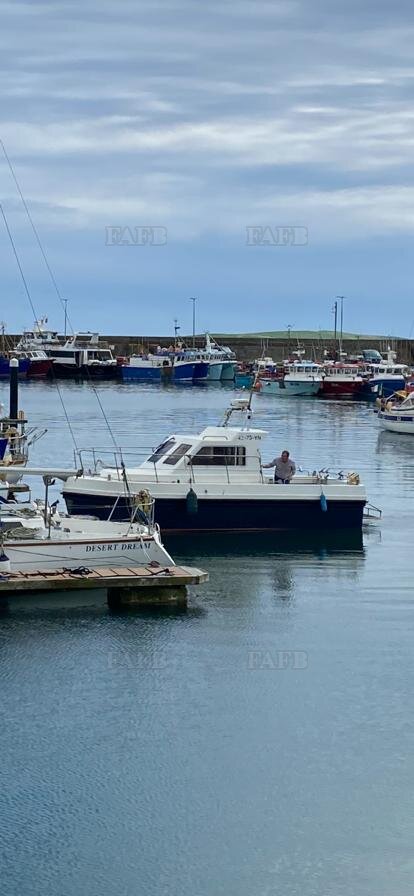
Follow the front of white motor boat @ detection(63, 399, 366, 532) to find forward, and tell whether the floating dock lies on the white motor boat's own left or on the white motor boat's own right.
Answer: on the white motor boat's own left

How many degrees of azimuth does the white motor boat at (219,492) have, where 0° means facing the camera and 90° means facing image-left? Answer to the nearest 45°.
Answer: approximately 90°

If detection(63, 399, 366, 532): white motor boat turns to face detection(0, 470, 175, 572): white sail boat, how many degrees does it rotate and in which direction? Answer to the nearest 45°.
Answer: approximately 45° to its left
